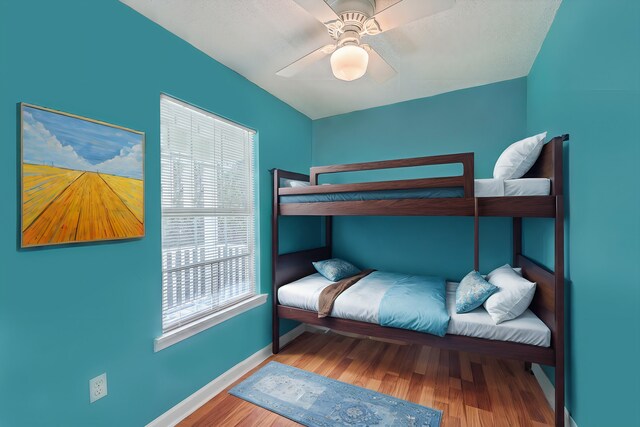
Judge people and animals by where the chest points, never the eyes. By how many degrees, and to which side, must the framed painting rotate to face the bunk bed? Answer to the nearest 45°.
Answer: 0° — it already faces it

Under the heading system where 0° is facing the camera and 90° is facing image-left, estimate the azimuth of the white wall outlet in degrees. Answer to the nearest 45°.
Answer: approximately 315°

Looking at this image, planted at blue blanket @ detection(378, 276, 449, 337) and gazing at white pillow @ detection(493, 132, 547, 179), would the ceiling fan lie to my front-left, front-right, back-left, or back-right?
back-right

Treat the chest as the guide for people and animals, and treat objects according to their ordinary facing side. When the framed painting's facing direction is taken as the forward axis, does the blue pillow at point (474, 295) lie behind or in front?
in front

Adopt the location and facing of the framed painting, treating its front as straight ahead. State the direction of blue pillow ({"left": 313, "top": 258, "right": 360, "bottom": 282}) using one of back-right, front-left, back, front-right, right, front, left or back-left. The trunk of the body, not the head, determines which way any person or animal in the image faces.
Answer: front-left
